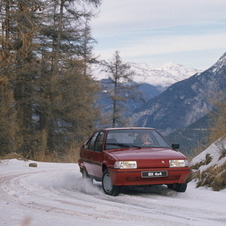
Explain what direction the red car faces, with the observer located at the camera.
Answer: facing the viewer and to the right of the viewer
